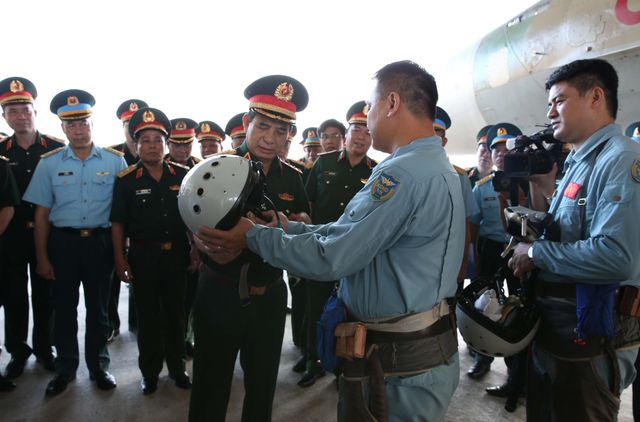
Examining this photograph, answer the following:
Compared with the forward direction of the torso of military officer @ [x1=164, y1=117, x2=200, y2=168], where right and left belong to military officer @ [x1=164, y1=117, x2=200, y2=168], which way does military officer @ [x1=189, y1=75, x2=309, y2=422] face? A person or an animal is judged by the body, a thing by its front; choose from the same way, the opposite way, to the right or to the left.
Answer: the same way

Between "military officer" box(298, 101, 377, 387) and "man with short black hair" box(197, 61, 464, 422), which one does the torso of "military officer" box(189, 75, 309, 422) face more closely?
the man with short black hair

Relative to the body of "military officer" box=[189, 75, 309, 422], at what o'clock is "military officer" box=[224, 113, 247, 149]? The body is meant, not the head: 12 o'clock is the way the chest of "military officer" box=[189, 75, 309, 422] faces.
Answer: "military officer" box=[224, 113, 247, 149] is roughly at 6 o'clock from "military officer" box=[189, 75, 309, 422].

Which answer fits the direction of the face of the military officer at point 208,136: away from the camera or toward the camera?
toward the camera

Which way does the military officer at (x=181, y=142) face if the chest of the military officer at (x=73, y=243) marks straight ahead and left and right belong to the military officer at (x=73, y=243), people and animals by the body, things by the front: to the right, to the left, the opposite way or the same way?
the same way

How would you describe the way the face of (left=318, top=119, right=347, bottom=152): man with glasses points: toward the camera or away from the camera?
toward the camera

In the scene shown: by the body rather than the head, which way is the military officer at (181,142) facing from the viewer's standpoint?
toward the camera

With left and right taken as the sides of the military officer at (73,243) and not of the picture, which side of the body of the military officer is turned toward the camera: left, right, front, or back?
front

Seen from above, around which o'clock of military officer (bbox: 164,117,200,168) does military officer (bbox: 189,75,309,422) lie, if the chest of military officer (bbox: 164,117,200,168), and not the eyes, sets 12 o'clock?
military officer (bbox: 189,75,309,422) is roughly at 12 o'clock from military officer (bbox: 164,117,200,168).

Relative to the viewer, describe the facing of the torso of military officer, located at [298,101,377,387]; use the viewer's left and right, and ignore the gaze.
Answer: facing the viewer

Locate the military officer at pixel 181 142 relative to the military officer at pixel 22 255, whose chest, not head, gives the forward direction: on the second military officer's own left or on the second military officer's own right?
on the second military officer's own left

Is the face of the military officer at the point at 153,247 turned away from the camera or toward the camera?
toward the camera

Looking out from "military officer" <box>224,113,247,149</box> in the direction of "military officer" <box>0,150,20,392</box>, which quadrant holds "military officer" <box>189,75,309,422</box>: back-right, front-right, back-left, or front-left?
front-left

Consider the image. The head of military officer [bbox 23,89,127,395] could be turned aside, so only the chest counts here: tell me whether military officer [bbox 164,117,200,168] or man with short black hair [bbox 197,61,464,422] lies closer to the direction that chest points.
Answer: the man with short black hair

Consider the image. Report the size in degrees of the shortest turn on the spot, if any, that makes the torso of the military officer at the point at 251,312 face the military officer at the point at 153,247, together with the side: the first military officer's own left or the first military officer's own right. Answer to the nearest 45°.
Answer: approximately 135° to the first military officer's own right

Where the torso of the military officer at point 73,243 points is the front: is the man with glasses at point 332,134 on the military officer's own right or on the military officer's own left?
on the military officer's own left
